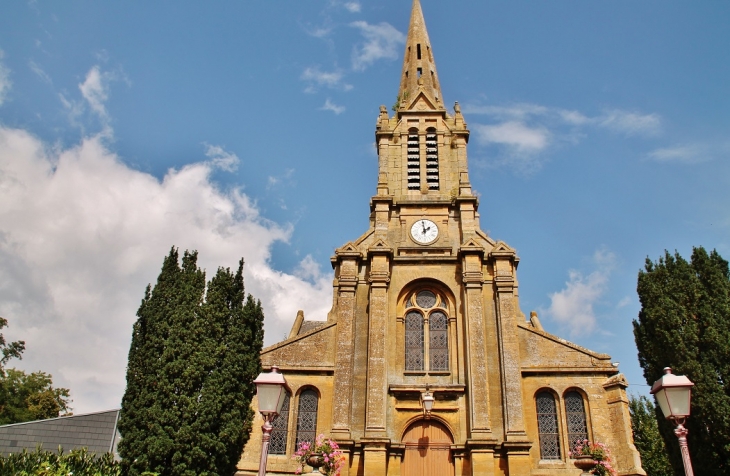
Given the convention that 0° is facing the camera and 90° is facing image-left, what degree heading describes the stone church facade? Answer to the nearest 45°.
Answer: approximately 0°

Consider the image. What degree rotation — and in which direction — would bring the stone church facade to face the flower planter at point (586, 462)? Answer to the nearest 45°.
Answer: approximately 45° to its left

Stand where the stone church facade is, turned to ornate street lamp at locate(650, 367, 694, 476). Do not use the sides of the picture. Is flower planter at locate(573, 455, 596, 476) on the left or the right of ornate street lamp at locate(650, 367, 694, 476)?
left

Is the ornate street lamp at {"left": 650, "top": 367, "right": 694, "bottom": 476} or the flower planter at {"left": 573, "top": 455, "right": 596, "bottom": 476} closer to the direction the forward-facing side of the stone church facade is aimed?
the ornate street lamp

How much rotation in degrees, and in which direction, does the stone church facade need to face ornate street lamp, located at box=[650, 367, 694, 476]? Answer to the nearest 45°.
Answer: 0° — it already faces it

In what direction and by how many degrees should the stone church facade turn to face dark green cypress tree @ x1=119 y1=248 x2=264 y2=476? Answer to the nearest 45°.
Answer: approximately 45° to its right

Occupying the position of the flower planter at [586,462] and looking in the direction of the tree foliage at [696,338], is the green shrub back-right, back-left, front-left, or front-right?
back-right

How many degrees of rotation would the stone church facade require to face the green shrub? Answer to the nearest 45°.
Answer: approximately 45° to its right
